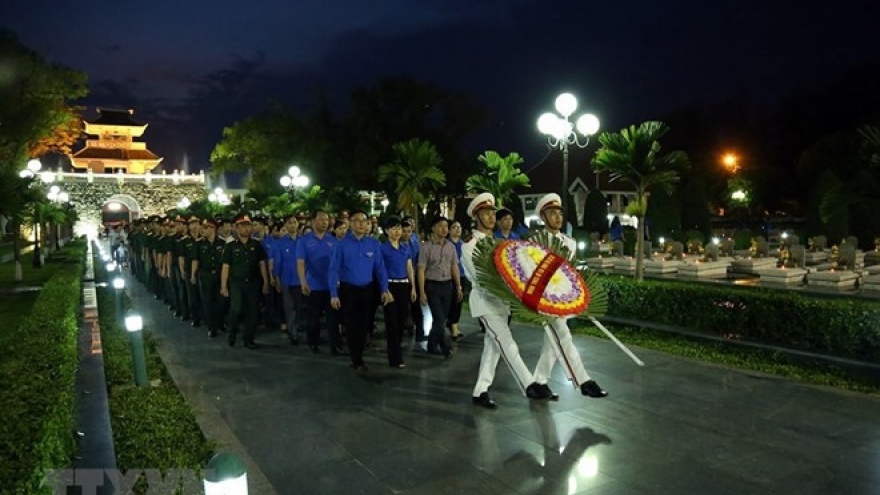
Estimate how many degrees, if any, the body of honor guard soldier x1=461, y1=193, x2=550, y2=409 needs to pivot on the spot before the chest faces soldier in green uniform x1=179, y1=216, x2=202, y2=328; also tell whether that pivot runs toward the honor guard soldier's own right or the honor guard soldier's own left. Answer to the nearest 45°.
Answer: approximately 180°

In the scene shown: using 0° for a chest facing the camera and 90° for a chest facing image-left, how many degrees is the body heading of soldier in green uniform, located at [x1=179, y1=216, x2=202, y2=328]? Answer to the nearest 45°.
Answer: approximately 315°

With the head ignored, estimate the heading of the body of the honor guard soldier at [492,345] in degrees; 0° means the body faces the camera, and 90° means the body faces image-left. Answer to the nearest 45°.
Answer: approximately 315°

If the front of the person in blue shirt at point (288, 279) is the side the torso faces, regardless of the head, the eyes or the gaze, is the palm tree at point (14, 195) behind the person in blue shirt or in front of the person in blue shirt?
behind

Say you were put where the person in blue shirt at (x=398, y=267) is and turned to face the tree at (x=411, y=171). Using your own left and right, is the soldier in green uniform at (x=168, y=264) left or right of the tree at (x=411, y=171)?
left

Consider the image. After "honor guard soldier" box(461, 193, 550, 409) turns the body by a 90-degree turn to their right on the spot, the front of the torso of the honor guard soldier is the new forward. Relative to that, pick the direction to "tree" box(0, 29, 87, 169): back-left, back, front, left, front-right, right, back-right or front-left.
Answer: right

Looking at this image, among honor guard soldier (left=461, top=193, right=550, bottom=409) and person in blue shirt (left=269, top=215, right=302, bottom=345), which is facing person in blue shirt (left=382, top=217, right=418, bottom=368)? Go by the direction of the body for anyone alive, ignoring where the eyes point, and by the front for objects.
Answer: person in blue shirt (left=269, top=215, right=302, bottom=345)

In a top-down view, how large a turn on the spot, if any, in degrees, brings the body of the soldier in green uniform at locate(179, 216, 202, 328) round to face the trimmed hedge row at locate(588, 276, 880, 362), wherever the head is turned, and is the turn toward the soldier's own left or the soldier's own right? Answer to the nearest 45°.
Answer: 0° — they already face it

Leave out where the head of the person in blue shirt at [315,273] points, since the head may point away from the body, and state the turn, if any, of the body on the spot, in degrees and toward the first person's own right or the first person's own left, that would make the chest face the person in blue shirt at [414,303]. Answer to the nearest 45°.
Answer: approximately 45° to the first person's own left

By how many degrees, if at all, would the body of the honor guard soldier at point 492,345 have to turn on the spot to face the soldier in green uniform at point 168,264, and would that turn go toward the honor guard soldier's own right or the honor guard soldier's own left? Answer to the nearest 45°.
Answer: approximately 180°

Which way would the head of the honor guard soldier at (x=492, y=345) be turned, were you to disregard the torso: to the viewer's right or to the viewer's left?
to the viewer's right

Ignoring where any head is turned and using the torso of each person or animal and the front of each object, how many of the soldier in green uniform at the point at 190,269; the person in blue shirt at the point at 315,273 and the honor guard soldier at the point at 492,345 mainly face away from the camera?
0

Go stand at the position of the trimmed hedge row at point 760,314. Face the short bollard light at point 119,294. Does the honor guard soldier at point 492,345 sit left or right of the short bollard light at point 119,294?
left

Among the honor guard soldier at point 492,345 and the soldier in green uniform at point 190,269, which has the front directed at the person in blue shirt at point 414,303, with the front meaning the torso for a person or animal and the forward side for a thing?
the soldier in green uniform

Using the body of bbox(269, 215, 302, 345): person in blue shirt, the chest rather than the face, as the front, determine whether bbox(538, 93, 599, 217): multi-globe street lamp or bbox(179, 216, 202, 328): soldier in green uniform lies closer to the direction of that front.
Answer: the multi-globe street lamp

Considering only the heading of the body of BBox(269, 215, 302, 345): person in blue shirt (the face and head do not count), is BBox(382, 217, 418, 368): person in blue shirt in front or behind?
in front

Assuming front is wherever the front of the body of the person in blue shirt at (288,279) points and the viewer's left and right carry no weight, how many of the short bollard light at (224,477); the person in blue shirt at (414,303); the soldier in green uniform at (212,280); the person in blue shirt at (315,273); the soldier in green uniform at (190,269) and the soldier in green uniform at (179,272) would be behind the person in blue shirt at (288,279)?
3

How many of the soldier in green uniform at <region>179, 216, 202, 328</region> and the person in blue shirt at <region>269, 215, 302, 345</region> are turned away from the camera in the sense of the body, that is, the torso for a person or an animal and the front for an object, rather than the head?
0
